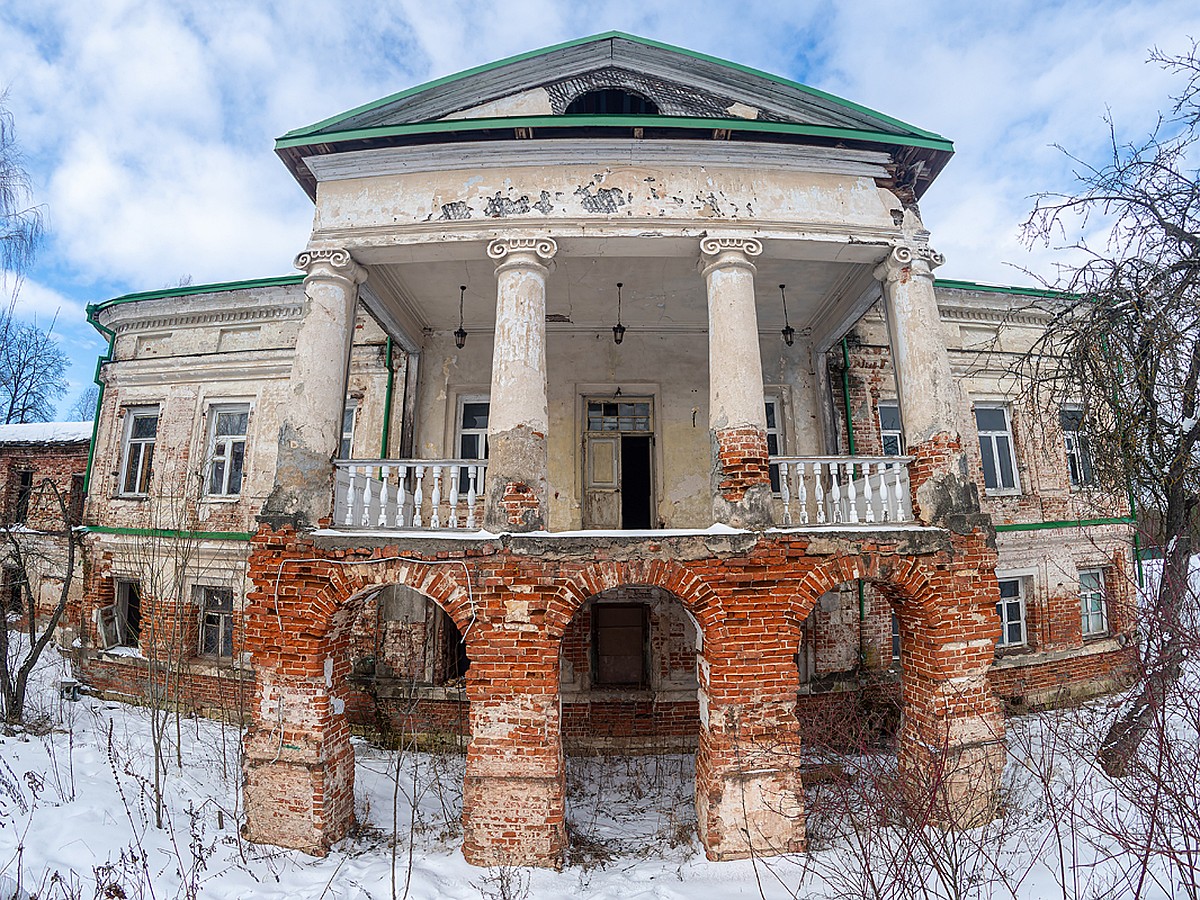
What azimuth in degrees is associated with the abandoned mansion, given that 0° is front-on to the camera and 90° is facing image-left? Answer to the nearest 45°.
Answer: approximately 0°

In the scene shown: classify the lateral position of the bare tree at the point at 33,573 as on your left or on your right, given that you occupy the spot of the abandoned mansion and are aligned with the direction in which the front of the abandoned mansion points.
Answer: on your right
